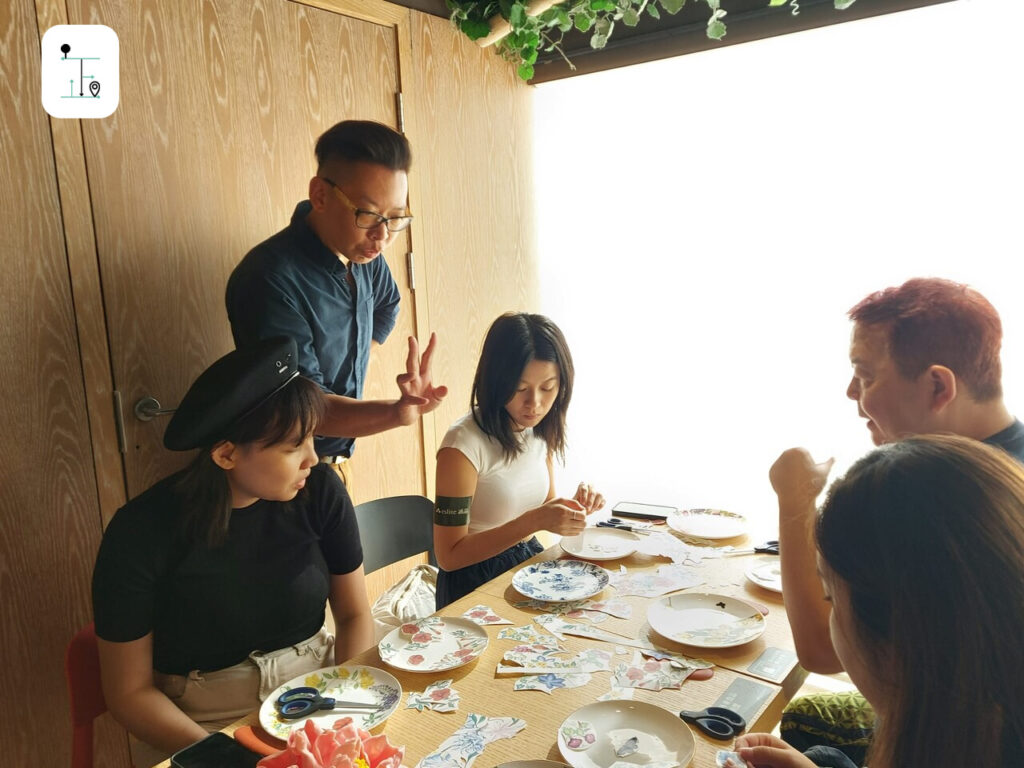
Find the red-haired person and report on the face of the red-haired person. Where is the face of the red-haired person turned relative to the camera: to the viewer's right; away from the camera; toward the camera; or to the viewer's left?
to the viewer's left

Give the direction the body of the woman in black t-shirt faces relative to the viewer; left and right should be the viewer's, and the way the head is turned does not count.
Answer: facing the viewer and to the right of the viewer

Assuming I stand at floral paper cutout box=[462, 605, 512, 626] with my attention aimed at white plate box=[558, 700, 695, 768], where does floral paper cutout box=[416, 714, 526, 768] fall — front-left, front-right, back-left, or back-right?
front-right

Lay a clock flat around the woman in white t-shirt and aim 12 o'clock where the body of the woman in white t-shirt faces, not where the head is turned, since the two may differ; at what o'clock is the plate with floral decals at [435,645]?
The plate with floral decals is roughly at 2 o'clock from the woman in white t-shirt.

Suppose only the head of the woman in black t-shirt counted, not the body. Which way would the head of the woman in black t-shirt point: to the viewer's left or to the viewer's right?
to the viewer's right

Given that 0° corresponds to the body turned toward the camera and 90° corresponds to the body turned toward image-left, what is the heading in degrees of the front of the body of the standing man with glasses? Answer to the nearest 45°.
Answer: approximately 315°

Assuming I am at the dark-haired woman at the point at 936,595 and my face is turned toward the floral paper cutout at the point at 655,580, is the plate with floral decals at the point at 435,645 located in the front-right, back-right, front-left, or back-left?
front-left

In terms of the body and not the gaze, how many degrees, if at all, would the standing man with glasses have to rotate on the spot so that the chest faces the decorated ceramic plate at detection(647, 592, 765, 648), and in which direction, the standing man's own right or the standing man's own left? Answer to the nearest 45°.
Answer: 0° — they already face it

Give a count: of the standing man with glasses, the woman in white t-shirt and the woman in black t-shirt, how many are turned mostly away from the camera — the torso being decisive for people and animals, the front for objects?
0

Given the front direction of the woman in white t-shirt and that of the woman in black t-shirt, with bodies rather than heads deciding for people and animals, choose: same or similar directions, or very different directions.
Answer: same or similar directions

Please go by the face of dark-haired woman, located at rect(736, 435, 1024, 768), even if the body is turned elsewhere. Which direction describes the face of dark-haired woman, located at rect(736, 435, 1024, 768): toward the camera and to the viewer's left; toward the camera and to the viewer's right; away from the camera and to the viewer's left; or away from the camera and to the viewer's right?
away from the camera and to the viewer's left

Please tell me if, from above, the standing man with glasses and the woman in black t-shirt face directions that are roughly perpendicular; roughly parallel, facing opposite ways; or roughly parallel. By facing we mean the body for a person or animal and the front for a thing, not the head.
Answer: roughly parallel

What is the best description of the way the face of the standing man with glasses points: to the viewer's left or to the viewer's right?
to the viewer's right
